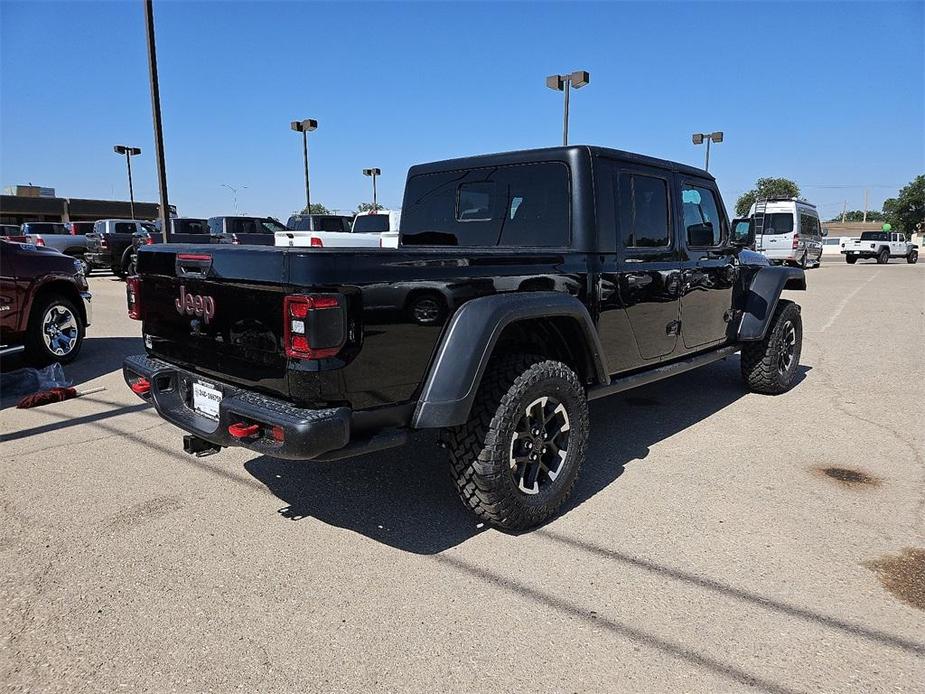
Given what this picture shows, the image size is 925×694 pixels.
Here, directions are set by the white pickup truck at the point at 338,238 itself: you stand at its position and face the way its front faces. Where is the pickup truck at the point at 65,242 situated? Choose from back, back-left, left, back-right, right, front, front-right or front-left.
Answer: left

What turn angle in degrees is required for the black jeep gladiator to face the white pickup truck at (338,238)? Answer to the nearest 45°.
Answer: approximately 45° to its left

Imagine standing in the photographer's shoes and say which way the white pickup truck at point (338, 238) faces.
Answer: facing away from the viewer and to the right of the viewer

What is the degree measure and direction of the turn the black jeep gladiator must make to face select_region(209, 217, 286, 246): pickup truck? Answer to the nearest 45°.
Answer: approximately 45° to its left

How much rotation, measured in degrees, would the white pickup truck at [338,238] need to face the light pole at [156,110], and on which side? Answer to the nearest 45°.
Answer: approximately 90° to its left

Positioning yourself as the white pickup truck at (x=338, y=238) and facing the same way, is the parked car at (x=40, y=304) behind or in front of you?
behind

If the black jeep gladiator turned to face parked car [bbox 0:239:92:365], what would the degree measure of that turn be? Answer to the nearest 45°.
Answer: approximately 90° to its left

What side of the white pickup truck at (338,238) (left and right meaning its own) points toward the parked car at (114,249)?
left

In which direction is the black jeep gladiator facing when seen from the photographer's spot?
facing away from the viewer and to the right of the viewer
